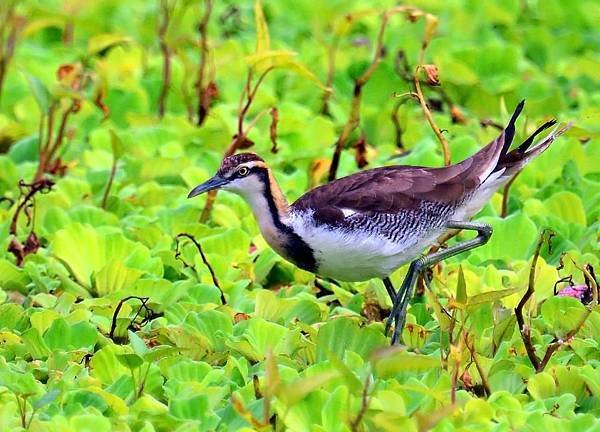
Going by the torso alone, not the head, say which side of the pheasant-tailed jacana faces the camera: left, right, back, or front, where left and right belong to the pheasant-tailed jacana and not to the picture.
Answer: left

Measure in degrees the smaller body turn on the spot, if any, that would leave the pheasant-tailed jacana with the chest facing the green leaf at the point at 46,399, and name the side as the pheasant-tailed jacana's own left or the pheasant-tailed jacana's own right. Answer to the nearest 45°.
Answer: approximately 45° to the pheasant-tailed jacana's own left

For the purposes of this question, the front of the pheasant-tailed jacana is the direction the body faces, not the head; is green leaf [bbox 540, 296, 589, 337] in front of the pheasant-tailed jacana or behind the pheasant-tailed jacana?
behind

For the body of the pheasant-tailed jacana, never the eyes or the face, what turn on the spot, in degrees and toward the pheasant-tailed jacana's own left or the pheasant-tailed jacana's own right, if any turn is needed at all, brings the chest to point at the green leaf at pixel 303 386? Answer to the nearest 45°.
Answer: approximately 90° to the pheasant-tailed jacana's own left

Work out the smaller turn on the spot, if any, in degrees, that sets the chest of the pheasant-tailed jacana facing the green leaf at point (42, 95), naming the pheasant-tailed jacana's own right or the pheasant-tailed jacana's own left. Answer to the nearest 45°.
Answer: approximately 45° to the pheasant-tailed jacana's own right

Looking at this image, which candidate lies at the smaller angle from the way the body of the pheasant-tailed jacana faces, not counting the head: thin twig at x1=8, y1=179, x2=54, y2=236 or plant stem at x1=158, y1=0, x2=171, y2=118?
the thin twig

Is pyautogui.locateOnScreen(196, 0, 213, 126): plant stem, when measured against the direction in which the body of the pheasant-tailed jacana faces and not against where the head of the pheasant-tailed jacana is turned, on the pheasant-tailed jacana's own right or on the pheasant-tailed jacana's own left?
on the pheasant-tailed jacana's own right
